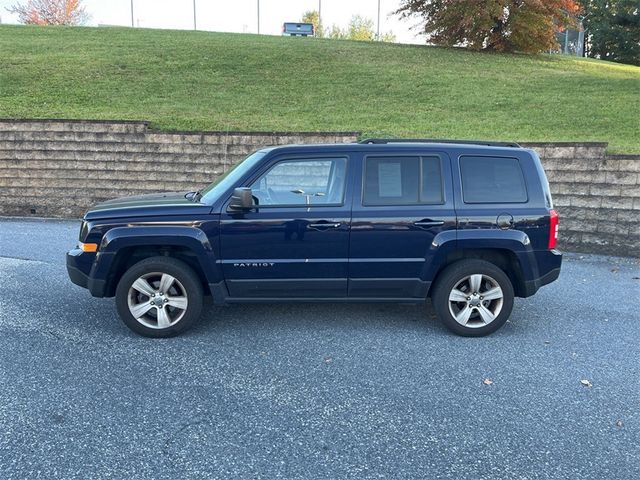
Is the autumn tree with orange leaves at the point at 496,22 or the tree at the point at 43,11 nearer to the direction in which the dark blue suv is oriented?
the tree

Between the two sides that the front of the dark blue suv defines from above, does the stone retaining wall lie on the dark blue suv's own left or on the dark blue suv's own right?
on the dark blue suv's own right

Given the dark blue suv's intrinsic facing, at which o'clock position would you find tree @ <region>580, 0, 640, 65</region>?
The tree is roughly at 4 o'clock from the dark blue suv.

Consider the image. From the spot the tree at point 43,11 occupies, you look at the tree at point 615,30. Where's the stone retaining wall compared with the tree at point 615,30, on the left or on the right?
right

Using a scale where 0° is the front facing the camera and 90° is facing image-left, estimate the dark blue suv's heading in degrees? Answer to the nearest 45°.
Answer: approximately 90°

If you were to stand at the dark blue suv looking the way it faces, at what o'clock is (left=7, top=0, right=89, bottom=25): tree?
The tree is roughly at 2 o'clock from the dark blue suv.

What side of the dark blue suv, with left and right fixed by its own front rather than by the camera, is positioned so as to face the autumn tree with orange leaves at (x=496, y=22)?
right
